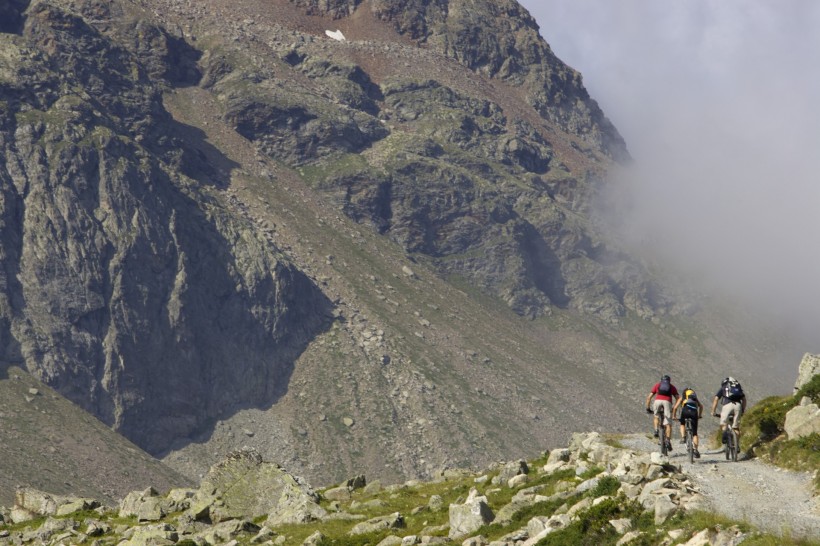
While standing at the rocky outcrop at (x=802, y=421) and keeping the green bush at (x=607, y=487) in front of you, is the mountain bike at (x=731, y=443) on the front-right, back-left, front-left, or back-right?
front-right

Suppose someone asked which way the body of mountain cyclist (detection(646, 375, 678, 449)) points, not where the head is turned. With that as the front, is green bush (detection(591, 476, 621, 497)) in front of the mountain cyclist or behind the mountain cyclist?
behind

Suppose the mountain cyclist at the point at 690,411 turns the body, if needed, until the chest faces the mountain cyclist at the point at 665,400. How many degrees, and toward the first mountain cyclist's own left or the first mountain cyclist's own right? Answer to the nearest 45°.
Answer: approximately 45° to the first mountain cyclist's own left

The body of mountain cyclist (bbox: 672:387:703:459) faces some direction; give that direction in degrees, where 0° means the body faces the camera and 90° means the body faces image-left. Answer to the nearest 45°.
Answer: approximately 180°

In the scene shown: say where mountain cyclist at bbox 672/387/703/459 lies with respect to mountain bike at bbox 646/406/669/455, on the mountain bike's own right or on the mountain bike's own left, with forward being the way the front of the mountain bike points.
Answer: on the mountain bike's own right

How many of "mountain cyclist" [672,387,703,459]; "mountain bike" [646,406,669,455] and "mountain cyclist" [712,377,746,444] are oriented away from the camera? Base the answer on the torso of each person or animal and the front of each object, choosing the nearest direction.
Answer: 3

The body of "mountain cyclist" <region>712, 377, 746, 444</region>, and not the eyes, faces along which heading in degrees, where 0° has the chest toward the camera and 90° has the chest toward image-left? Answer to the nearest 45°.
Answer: approximately 180°

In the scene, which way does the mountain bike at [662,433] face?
away from the camera

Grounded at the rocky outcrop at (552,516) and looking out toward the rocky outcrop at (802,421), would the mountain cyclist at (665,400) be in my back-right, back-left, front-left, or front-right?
front-left

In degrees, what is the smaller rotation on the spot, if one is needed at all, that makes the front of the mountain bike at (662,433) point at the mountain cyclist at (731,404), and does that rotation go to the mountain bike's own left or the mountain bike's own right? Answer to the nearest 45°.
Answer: approximately 90° to the mountain bike's own right

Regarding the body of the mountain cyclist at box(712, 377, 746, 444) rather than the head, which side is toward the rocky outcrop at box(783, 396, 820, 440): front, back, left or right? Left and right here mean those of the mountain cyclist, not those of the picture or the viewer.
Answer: right

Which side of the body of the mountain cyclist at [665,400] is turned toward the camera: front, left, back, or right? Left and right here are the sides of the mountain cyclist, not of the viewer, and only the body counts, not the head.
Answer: back
